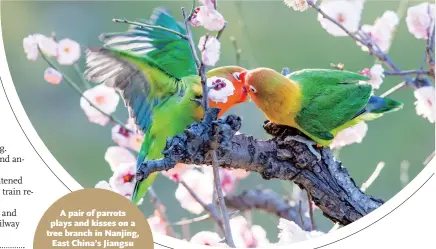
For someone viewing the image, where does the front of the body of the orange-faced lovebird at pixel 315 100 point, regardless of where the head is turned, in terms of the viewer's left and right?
facing to the left of the viewer

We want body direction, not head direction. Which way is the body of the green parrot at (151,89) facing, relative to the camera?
to the viewer's right

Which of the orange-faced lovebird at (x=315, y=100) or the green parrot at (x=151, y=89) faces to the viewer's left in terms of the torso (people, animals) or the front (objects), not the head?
the orange-faced lovebird

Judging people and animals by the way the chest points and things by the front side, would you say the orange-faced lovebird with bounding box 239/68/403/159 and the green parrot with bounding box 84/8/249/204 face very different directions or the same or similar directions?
very different directions

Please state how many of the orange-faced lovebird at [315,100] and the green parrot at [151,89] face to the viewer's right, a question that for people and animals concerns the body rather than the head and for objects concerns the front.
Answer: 1
